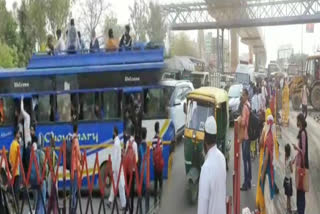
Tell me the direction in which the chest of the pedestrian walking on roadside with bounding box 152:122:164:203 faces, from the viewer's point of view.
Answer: away from the camera

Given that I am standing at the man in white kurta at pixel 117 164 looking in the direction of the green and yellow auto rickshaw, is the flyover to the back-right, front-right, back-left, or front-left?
front-left

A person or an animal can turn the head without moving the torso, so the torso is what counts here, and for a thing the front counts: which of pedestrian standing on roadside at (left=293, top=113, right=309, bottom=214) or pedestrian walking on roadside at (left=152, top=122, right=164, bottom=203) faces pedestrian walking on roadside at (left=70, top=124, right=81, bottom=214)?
pedestrian standing on roadside at (left=293, top=113, right=309, bottom=214)

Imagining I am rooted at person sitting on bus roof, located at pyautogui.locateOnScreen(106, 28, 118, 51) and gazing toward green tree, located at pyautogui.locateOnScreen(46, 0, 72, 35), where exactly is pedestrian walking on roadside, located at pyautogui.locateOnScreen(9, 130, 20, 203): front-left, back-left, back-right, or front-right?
back-left

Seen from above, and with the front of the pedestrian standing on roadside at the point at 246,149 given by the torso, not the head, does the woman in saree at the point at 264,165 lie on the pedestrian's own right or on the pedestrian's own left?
on the pedestrian's own left
